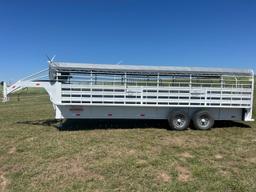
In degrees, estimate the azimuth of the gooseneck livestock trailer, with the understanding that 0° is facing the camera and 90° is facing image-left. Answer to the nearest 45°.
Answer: approximately 90°
